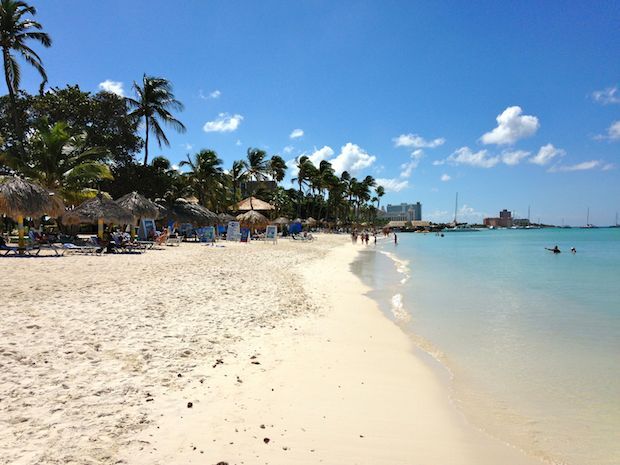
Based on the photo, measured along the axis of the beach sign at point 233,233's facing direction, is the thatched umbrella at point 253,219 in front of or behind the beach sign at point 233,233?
behind

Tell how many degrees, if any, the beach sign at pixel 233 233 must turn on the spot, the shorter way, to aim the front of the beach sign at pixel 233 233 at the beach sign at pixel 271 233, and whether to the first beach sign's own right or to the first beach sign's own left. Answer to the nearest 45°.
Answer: approximately 90° to the first beach sign's own left

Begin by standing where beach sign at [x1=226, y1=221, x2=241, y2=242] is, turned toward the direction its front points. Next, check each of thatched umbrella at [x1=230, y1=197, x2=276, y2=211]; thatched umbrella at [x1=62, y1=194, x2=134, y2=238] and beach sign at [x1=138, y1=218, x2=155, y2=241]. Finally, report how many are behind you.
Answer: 1

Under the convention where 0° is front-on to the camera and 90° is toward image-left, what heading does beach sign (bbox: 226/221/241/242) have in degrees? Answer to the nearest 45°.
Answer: approximately 0°

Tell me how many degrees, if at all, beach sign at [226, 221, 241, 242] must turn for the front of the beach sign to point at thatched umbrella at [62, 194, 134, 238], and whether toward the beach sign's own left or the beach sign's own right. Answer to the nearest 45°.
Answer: approximately 45° to the beach sign's own right

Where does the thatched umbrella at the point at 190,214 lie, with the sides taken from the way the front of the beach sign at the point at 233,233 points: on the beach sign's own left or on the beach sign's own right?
on the beach sign's own right

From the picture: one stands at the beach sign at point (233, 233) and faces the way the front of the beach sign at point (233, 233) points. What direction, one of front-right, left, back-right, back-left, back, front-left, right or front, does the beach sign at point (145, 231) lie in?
front-right

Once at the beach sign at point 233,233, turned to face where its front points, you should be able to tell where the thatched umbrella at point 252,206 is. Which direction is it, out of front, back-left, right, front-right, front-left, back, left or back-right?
back

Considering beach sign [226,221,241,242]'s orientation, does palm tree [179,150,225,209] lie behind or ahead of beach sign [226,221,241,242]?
behind

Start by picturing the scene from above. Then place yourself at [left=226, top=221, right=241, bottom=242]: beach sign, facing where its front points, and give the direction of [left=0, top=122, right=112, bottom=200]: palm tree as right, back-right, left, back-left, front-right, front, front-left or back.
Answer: front-right

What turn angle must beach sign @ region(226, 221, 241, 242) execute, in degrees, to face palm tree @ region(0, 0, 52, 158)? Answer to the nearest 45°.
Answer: approximately 45° to its right

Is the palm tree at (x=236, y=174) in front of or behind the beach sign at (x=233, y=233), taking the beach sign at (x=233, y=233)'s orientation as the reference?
behind
